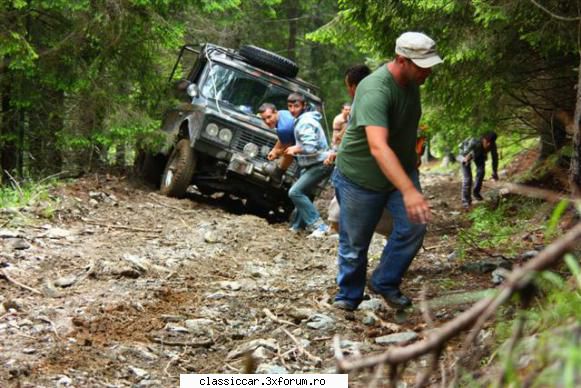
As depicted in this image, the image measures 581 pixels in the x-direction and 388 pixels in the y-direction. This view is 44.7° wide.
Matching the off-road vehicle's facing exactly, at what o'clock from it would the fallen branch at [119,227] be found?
The fallen branch is roughly at 2 o'clock from the off-road vehicle.

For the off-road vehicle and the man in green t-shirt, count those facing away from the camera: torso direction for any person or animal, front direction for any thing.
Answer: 0

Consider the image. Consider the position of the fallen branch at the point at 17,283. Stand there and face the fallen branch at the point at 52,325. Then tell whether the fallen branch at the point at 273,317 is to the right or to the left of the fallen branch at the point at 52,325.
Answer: left

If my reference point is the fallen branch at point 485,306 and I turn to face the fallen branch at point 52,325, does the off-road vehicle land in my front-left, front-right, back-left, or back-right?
front-right

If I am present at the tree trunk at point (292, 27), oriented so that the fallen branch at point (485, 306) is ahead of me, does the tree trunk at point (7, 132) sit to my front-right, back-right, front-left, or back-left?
front-right

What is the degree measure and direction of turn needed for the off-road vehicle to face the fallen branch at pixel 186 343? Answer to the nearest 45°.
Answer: approximately 45° to its right

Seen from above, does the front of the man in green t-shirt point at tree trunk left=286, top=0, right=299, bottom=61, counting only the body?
no

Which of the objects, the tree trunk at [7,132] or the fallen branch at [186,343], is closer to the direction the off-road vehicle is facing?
the fallen branch

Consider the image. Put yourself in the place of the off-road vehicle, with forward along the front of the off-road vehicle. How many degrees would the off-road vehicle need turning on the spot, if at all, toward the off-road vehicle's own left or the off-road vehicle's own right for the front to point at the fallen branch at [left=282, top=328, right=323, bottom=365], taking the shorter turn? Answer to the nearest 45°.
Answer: approximately 45° to the off-road vehicle's own right

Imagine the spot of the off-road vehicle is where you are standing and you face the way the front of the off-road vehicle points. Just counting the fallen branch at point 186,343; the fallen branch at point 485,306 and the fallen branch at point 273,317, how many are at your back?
0

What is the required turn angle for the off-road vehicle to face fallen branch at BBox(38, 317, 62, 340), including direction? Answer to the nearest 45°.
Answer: approximately 45° to its right

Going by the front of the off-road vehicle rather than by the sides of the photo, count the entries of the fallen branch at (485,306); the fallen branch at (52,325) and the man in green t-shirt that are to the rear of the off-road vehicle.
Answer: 0

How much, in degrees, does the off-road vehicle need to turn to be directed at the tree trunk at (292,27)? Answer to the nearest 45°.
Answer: approximately 135° to its left

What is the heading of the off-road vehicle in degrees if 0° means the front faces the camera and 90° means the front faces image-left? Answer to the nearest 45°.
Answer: approximately 315°
